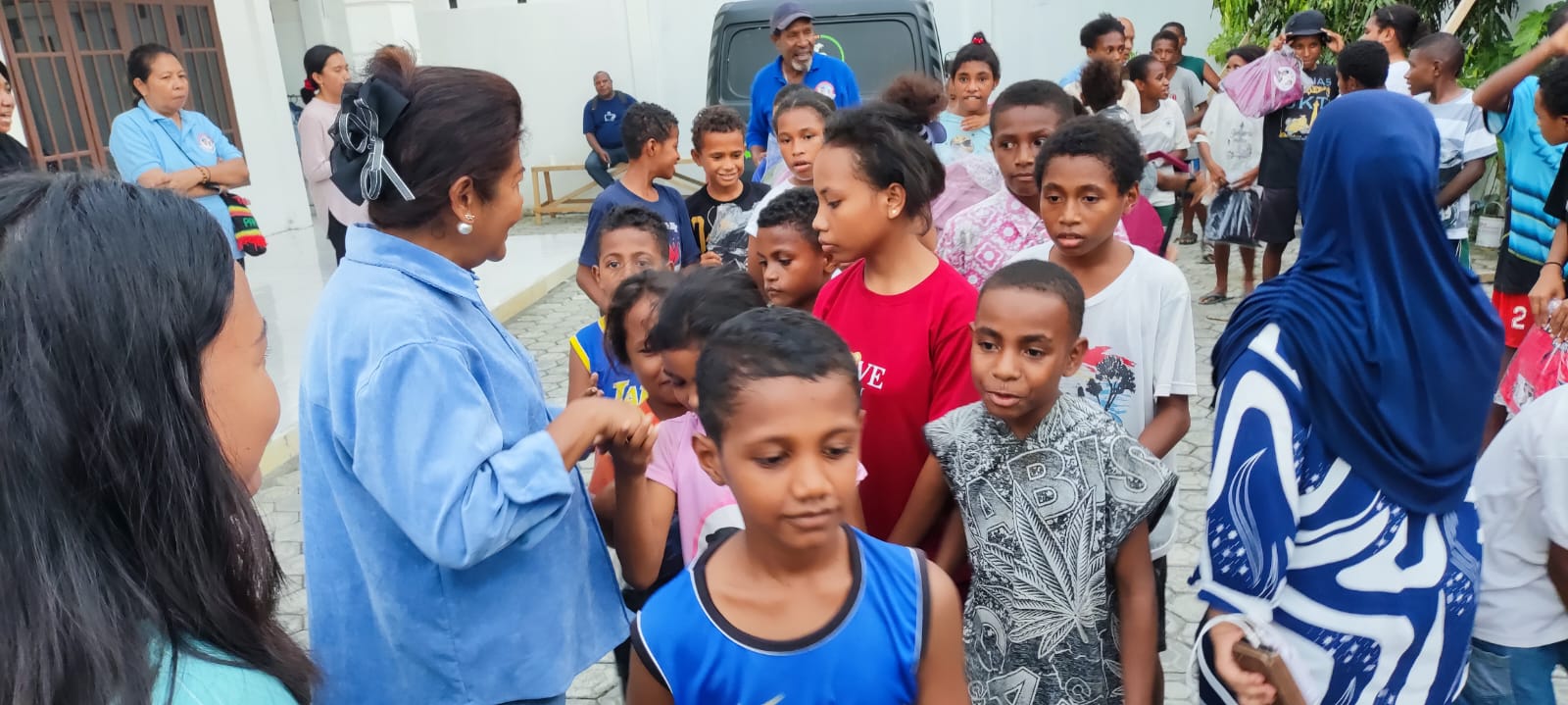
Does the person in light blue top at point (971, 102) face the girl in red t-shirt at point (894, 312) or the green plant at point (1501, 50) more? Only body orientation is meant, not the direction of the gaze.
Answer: the girl in red t-shirt

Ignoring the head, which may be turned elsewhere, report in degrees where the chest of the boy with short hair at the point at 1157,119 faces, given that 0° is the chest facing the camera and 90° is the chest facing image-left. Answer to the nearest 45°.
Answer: approximately 315°

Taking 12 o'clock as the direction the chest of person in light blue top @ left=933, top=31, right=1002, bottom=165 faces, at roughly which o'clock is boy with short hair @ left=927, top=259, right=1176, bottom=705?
The boy with short hair is roughly at 12 o'clock from the person in light blue top.

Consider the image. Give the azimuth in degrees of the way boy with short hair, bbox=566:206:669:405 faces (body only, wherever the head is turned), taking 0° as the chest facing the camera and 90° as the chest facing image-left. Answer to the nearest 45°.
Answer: approximately 0°

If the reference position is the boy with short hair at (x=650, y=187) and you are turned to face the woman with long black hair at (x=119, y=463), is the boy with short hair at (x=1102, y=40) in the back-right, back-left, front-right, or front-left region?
back-left

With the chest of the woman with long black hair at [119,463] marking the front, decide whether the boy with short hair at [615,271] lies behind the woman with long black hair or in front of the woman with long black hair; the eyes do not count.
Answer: in front

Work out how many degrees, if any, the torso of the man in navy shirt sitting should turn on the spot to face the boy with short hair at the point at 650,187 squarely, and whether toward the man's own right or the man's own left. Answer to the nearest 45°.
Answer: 0° — they already face them

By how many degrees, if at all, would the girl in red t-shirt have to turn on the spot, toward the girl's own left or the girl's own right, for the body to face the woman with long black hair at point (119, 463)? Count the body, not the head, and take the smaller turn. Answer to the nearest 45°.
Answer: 0° — they already face them

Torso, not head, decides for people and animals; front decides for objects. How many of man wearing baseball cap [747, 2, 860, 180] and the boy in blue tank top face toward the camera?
2
